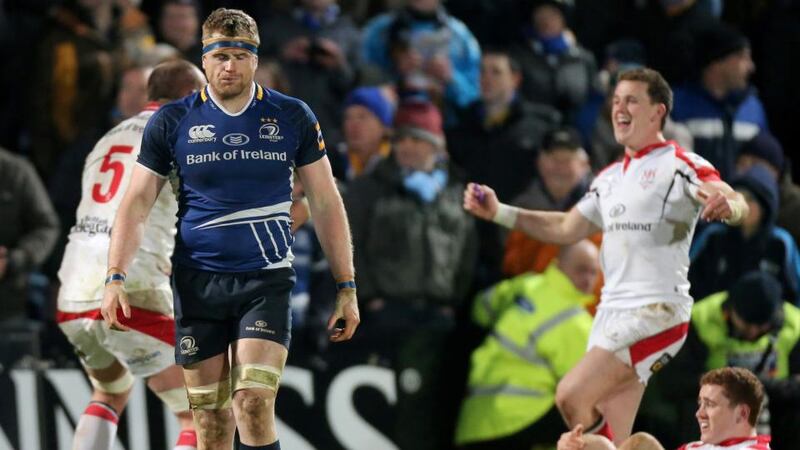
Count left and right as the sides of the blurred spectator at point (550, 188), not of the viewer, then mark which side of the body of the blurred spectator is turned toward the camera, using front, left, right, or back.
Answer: front

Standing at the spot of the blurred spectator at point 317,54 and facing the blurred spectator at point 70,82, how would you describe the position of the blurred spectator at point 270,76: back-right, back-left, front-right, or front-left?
front-left

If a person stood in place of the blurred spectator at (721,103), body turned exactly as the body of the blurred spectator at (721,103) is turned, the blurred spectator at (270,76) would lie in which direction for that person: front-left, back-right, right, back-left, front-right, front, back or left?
right

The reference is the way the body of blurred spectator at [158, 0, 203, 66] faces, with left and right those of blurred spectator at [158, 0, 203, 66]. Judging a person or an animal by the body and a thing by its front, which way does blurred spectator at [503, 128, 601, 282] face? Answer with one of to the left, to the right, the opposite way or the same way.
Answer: the same way

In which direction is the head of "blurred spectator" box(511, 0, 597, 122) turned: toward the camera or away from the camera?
toward the camera

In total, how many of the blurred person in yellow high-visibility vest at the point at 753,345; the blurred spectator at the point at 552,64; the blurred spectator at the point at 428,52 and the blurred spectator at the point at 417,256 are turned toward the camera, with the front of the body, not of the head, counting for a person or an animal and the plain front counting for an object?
4

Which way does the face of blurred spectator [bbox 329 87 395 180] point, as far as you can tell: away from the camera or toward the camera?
toward the camera

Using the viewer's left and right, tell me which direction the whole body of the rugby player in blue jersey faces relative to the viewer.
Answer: facing the viewer

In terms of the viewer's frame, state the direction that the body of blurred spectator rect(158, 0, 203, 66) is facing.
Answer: toward the camera

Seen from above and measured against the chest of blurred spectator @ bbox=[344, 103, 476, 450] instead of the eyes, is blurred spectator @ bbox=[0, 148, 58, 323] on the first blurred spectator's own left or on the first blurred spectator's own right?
on the first blurred spectator's own right

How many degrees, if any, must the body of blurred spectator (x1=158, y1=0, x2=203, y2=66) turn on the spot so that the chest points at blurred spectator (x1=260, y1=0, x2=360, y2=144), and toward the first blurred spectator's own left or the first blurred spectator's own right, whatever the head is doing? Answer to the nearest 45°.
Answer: approximately 90° to the first blurred spectator's own left

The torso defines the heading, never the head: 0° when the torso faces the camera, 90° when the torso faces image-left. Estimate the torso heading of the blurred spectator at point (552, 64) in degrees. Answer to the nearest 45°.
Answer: approximately 0°

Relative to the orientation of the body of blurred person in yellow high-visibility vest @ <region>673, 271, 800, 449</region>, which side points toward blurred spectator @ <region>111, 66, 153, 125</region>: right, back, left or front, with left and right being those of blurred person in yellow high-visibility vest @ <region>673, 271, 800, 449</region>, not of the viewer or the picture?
right

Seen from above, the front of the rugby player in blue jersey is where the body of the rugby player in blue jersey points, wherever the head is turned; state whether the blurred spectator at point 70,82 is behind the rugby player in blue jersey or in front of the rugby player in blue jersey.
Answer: behind

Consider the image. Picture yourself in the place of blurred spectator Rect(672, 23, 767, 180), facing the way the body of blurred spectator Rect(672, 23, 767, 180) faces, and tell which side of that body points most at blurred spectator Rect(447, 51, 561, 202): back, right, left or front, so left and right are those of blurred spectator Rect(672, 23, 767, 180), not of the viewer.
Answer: right
